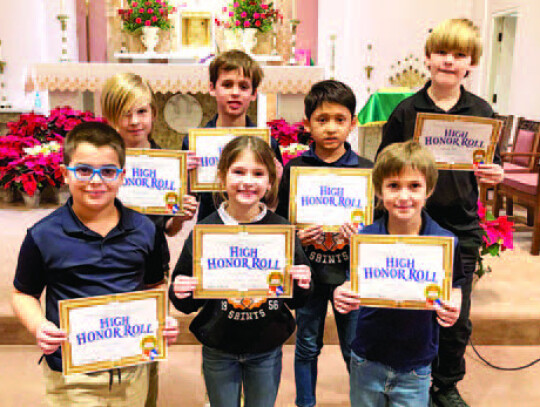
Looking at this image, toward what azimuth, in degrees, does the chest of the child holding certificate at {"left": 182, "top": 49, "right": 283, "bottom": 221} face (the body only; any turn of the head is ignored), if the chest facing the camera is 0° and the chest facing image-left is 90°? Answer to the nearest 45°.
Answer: approximately 0°

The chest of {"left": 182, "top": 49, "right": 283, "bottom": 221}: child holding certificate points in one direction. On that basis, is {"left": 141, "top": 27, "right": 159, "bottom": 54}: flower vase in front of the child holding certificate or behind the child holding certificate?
behind

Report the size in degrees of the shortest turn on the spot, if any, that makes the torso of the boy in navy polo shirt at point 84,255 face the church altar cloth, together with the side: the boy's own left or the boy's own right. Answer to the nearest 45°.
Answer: approximately 180°

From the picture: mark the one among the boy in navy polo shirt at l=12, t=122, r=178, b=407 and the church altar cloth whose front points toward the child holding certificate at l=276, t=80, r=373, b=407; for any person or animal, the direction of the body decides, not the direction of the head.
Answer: the church altar cloth
